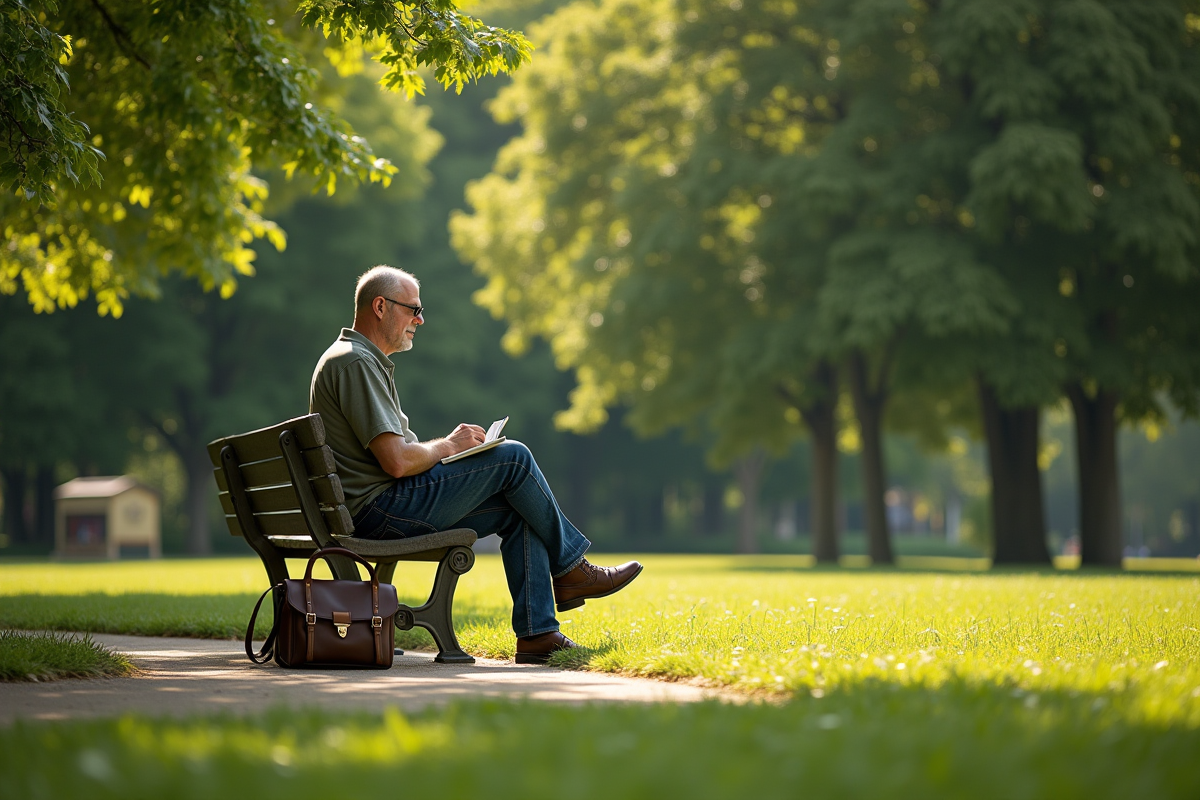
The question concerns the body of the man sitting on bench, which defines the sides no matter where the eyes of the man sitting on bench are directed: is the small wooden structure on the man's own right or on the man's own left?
on the man's own left

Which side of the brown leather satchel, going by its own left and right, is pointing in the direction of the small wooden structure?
back

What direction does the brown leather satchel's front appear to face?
toward the camera

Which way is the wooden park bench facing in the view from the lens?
facing away from the viewer and to the right of the viewer

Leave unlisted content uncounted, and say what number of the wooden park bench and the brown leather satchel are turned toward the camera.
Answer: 1

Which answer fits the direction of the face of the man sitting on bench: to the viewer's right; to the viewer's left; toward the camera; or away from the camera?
to the viewer's right

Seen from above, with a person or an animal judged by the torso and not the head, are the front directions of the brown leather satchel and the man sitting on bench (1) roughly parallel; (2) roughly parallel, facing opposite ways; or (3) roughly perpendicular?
roughly perpendicular

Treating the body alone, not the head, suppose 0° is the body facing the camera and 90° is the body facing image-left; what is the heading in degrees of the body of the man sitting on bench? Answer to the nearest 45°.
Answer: approximately 270°
